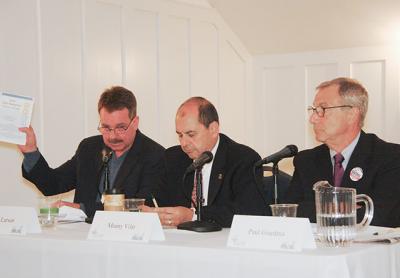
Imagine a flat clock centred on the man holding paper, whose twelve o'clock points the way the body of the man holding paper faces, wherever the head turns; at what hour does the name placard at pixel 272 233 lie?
The name placard is roughly at 10 o'clock from the man holding paper.

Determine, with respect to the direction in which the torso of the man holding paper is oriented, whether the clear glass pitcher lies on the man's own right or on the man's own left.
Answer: on the man's own left

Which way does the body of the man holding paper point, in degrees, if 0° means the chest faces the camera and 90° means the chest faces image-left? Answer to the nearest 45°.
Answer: approximately 45°

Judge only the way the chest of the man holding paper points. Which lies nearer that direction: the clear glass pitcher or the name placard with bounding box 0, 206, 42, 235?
the name placard

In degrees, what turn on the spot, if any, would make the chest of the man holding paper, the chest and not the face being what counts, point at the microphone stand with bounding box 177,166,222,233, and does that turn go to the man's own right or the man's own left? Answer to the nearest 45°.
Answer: approximately 45° to the man's own left

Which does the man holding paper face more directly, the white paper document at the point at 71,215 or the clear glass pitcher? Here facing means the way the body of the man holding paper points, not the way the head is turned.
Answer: the white paper document
